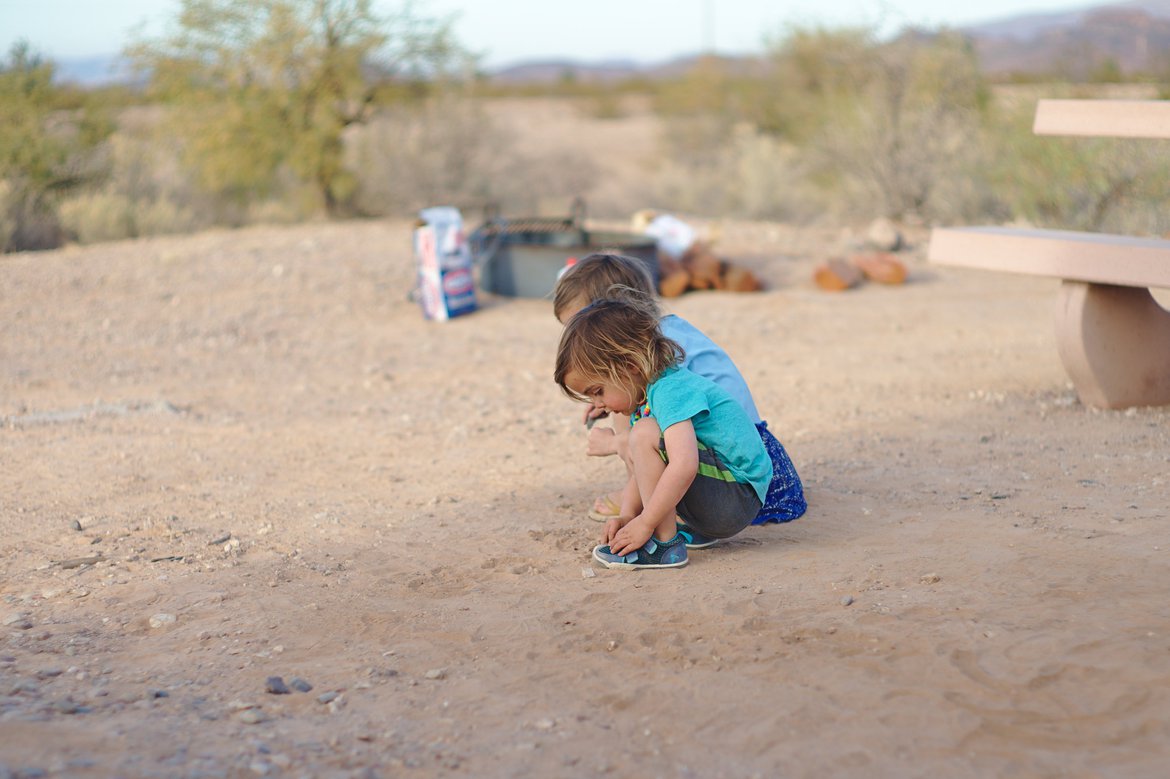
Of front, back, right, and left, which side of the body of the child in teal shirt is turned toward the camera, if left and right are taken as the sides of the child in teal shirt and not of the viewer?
left

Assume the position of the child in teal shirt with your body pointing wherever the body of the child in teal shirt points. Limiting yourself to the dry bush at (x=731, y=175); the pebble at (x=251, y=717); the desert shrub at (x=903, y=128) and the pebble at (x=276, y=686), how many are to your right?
2

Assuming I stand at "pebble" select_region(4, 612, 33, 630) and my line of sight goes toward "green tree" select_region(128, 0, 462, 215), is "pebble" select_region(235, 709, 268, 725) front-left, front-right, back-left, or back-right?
back-right

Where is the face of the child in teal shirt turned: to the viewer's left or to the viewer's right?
to the viewer's left

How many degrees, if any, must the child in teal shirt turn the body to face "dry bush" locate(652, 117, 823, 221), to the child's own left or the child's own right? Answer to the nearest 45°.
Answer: approximately 90° to the child's own right

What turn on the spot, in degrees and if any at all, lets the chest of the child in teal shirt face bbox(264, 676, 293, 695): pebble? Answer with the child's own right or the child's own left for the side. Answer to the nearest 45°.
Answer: approximately 45° to the child's own left

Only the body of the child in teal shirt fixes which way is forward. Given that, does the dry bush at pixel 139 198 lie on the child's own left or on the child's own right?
on the child's own right

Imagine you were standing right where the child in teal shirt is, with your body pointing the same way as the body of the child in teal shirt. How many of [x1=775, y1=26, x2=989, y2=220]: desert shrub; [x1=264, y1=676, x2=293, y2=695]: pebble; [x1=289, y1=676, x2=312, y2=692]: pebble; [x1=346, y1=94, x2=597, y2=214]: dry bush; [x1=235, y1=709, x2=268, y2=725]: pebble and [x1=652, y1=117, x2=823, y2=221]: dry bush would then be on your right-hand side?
3

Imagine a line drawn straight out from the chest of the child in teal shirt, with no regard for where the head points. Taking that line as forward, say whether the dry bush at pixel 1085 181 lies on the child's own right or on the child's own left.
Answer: on the child's own right

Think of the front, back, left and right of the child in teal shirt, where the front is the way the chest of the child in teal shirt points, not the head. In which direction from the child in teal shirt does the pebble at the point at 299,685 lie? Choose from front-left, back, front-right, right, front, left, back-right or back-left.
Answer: front-left

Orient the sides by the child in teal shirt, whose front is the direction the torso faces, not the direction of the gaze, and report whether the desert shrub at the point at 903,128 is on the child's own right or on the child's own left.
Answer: on the child's own right

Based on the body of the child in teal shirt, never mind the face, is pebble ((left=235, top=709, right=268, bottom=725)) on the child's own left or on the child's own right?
on the child's own left

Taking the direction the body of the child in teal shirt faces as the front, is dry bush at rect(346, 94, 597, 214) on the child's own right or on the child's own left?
on the child's own right

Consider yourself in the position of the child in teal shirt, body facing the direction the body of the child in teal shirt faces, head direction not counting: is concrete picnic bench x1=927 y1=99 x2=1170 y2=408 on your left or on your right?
on your right

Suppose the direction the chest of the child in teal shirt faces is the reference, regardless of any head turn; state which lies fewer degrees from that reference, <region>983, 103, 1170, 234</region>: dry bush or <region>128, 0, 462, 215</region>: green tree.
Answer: the green tree
